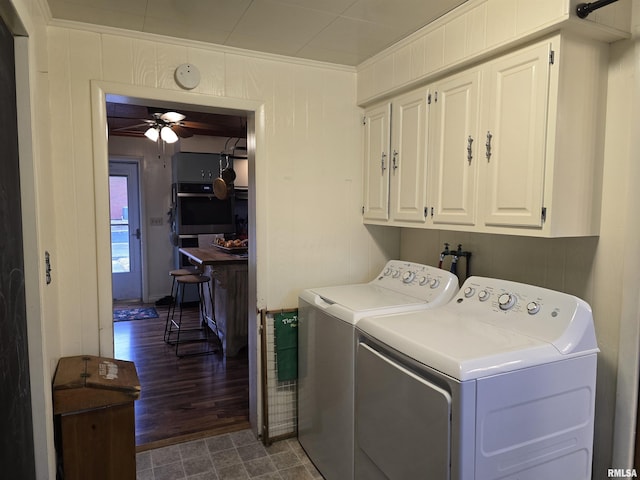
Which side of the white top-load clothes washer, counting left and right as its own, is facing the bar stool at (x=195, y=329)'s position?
right

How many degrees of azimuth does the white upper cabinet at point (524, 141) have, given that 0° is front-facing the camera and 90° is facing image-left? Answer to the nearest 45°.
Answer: approximately 45°

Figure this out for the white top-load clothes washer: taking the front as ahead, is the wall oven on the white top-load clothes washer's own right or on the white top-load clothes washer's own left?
on the white top-load clothes washer's own right

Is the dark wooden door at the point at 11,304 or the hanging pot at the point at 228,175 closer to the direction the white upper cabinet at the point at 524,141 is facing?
the dark wooden door

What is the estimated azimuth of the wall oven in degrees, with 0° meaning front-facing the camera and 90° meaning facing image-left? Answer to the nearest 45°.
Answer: approximately 0°

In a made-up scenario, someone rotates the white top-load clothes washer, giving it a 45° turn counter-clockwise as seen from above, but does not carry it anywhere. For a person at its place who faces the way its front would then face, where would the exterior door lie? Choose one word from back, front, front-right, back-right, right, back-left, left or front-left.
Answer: back-right

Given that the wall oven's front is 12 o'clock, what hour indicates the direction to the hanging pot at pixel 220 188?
The hanging pot is roughly at 11 o'clock from the wall oven.
